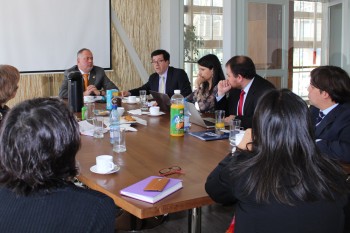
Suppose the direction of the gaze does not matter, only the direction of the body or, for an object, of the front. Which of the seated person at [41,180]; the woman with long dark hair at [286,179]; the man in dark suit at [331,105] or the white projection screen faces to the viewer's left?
the man in dark suit

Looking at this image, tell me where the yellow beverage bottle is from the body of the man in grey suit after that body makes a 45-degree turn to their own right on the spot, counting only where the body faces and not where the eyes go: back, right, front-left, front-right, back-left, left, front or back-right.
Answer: front-left

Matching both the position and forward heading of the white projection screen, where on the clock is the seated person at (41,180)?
The seated person is roughly at 12 o'clock from the white projection screen.

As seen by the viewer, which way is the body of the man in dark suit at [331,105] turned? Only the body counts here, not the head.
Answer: to the viewer's left

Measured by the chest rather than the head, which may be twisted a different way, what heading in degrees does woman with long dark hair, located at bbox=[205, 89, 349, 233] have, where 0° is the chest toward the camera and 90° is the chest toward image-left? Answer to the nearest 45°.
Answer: approximately 180°

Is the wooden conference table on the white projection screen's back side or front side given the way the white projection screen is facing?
on the front side

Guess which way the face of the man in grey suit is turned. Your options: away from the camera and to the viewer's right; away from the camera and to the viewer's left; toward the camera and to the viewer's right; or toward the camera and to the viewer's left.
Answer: toward the camera and to the viewer's right

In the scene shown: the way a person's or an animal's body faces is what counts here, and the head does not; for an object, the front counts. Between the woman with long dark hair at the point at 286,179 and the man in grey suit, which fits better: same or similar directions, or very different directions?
very different directions

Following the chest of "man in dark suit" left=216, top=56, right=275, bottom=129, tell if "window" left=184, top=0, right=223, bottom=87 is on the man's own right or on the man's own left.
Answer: on the man's own right

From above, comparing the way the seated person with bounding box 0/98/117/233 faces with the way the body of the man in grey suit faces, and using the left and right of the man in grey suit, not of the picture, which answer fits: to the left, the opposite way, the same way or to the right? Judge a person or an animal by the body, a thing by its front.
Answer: the opposite way

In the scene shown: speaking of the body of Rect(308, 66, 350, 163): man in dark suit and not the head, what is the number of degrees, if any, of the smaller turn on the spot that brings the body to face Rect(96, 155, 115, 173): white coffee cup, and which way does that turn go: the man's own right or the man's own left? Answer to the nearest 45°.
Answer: approximately 45° to the man's own left

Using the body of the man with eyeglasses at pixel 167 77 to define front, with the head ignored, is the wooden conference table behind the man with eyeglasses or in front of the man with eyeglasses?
in front

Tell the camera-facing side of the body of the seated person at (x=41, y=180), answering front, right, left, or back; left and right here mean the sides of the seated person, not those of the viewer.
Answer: back

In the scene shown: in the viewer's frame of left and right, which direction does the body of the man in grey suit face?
facing the viewer

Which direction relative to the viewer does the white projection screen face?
toward the camera

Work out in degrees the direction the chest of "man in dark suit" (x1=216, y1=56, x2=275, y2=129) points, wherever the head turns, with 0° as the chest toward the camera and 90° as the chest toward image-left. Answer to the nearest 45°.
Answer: approximately 45°

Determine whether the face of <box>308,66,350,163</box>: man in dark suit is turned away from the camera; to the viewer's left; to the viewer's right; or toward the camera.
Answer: to the viewer's left

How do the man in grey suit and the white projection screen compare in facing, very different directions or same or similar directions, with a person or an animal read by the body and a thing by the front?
same or similar directions
